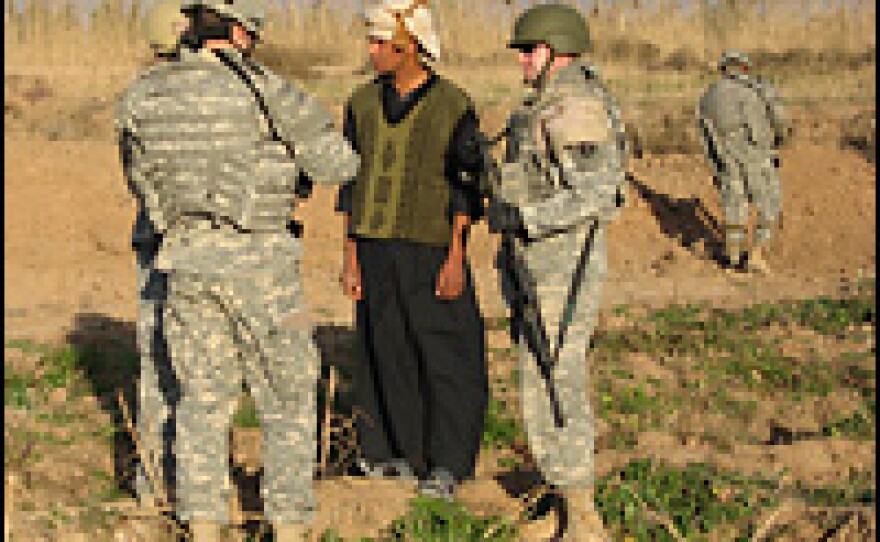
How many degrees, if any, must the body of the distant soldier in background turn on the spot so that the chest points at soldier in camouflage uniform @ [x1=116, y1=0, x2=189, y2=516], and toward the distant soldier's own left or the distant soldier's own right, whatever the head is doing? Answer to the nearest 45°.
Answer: approximately 180°

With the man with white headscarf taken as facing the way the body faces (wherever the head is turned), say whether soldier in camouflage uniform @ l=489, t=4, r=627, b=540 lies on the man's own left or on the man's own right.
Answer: on the man's own left

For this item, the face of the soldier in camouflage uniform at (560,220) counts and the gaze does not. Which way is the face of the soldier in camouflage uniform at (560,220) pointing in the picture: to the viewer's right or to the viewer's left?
to the viewer's left

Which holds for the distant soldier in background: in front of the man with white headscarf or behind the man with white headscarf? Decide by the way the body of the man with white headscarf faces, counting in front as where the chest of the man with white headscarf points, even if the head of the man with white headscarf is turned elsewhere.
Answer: behind

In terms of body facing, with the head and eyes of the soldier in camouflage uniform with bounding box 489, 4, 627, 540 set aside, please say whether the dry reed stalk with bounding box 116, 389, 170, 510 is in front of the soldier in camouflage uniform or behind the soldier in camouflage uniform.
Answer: in front

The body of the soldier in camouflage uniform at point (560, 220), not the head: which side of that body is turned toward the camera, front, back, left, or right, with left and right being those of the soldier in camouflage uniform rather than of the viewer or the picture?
left

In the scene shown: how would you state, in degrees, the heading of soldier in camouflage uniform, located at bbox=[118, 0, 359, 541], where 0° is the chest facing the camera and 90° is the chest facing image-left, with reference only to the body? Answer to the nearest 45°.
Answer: approximately 225°

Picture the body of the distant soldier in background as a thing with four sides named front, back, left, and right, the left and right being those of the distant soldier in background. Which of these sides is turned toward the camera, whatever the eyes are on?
back

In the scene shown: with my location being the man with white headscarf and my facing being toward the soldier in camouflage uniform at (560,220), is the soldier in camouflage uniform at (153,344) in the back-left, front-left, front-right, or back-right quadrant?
back-right

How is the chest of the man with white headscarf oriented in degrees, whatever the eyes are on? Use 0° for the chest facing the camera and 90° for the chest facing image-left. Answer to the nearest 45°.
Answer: approximately 45°

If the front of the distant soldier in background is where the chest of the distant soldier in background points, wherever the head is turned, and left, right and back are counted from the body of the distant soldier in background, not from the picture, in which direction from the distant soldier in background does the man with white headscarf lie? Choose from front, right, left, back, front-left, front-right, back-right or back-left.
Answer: back

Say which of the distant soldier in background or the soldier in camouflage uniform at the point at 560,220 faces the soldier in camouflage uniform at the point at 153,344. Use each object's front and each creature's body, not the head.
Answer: the soldier in camouflage uniform at the point at 560,220

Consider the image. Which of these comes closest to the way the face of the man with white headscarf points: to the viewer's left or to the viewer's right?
to the viewer's left
